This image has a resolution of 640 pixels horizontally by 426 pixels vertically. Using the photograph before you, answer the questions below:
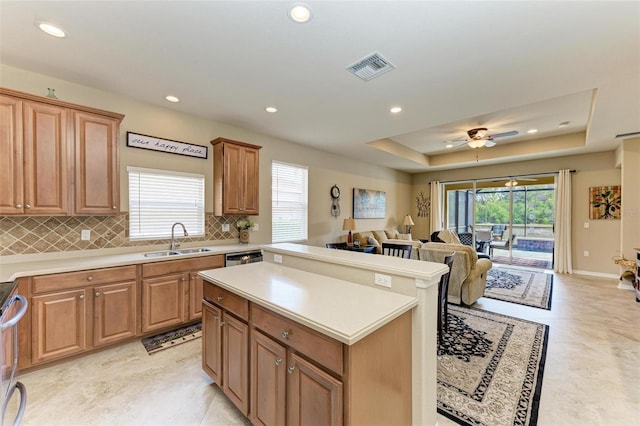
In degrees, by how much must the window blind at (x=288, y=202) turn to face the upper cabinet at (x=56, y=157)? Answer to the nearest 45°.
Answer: approximately 90° to its right

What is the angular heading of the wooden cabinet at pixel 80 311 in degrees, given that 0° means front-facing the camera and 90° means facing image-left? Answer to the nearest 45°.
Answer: approximately 315°
